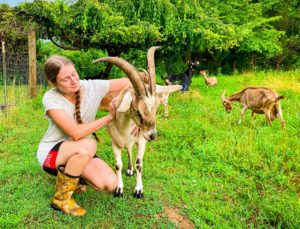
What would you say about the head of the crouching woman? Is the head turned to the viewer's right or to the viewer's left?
to the viewer's right

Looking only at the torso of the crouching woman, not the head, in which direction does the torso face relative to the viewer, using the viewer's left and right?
facing the viewer and to the right of the viewer

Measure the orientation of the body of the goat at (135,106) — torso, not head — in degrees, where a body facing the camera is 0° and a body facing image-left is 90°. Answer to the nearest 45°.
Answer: approximately 0°

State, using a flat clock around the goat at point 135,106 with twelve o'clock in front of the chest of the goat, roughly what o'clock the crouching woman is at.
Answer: The crouching woman is roughly at 3 o'clock from the goat.

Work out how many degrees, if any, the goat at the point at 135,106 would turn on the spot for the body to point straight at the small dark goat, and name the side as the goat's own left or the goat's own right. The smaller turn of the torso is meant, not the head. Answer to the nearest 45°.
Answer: approximately 180°

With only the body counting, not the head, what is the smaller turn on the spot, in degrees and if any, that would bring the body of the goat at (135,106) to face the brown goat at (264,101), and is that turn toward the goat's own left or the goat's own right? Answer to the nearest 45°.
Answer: approximately 135° to the goat's own left

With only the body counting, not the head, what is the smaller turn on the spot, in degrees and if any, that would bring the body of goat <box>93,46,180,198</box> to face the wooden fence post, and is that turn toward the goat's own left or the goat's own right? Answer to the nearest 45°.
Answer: approximately 135° to the goat's own right
